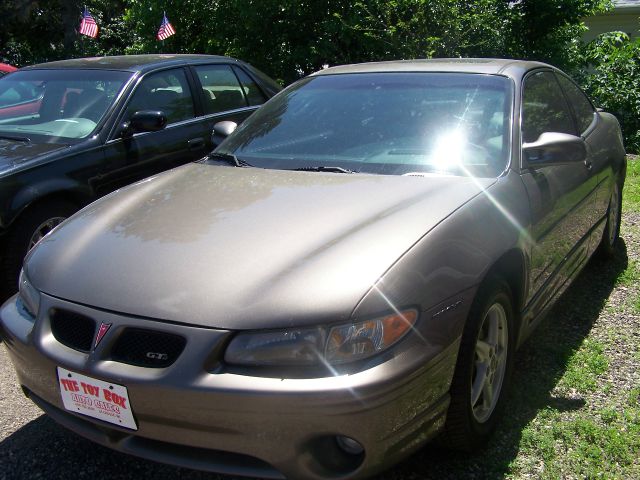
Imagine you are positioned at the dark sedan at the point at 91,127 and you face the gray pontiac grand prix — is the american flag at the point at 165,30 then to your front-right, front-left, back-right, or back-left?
back-left

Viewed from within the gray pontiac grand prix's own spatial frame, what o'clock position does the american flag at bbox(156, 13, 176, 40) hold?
The american flag is roughly at 4 o'clock from the gray pontiac grand prix.

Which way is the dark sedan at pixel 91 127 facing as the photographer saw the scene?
facing the viewer and to the left of the viewer

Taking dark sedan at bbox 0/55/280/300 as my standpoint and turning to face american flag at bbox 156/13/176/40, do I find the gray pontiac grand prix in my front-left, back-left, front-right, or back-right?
back-right

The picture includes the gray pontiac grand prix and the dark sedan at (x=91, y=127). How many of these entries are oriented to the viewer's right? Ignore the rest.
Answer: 0

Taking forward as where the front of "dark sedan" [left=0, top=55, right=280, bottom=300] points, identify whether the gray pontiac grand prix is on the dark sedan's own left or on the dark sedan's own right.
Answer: on the dark sedan's own left

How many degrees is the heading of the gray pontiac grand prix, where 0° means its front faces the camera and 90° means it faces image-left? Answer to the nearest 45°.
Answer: approximately 45°

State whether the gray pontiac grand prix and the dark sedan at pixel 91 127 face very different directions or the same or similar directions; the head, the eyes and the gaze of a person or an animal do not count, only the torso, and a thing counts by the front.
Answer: same or similar directions
